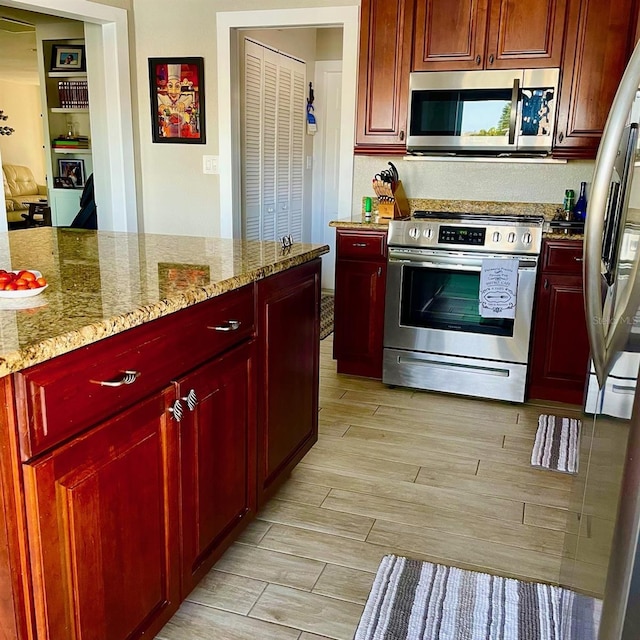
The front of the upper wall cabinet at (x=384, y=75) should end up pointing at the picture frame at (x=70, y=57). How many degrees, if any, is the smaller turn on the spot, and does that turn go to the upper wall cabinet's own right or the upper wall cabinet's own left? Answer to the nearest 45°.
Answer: approximately 135° to the upper wall cabinet's own right

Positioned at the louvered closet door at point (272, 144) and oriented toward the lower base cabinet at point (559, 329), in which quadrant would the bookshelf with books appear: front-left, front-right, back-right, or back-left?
back-right

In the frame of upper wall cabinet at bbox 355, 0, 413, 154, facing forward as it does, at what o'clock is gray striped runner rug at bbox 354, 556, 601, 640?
The gray striped runner rug is roughly at 12 o'clock from the upper wall cabinet.

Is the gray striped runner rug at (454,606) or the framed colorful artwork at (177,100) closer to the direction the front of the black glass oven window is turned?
the gray striped runner rug

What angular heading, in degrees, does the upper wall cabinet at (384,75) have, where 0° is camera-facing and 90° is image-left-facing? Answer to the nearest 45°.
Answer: approximately 0°

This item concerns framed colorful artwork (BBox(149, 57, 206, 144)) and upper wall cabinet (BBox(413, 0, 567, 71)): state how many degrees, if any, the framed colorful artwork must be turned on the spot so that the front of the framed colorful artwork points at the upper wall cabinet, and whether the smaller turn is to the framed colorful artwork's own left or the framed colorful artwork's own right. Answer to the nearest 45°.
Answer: approximately 45° to the framed colorful artwork's own left

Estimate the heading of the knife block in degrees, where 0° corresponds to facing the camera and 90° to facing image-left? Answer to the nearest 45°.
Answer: approximately 45°
